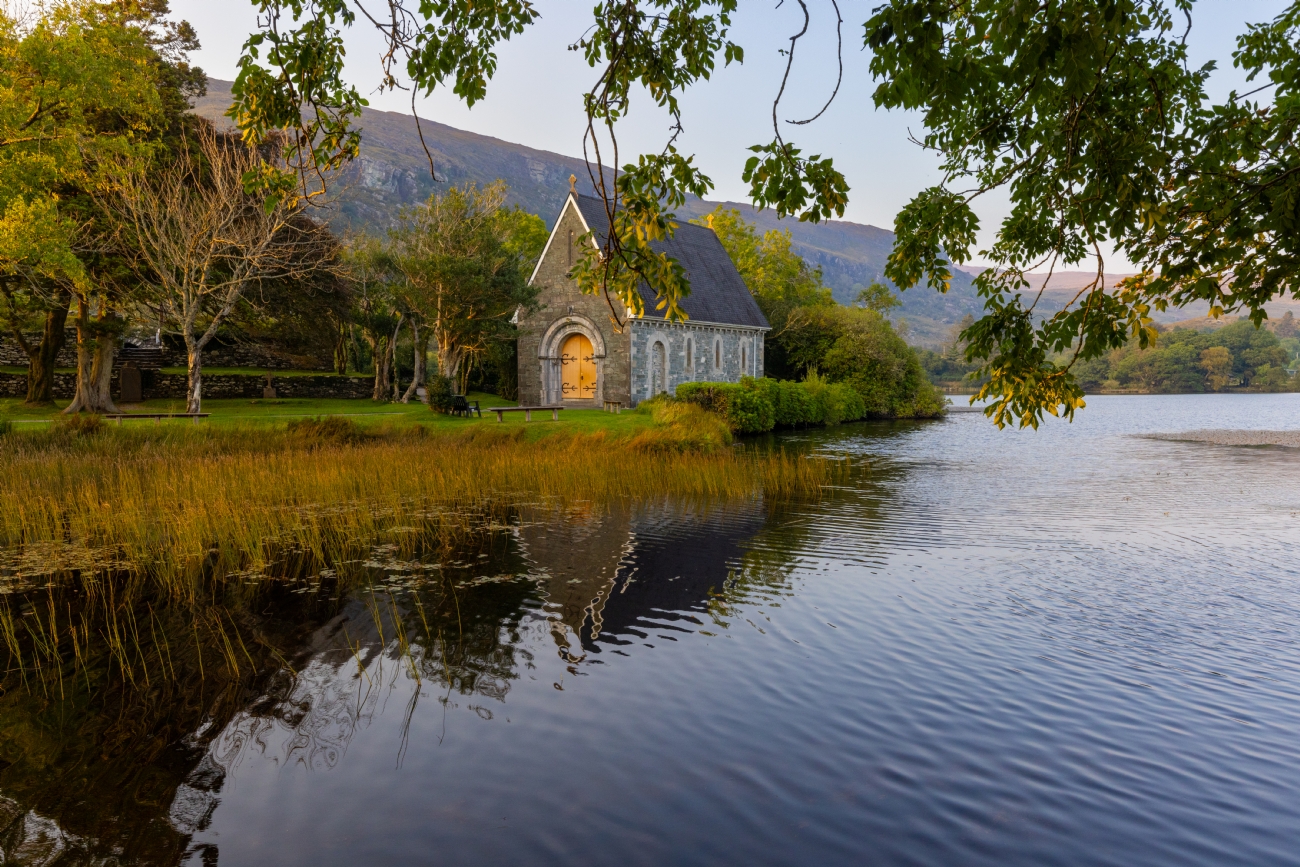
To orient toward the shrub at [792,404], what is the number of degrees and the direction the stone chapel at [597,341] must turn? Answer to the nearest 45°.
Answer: approximately 135° to its left

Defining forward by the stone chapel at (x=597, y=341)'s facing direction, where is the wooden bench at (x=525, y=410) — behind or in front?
in front

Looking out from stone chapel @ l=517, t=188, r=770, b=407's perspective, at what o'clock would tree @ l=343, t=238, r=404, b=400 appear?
The tree is roughly at 2 o'clock from the stone chapel.

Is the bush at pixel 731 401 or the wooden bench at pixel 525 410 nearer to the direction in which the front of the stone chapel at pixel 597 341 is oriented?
the wooden bench

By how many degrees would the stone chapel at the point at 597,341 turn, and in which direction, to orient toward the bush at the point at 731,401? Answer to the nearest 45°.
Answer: approximately 90° to its left

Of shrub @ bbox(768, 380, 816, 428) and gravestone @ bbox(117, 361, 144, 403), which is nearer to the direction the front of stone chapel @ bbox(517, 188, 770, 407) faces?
the gravestone

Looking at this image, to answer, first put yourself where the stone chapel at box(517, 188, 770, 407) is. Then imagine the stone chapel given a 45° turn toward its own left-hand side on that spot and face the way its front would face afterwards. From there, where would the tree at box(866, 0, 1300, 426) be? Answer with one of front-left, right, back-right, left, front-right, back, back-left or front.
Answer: front

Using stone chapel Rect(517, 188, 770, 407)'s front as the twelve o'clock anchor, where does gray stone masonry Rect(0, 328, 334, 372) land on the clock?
The gray stone masonry is roughly at 2 o'clock from the stone chapel.

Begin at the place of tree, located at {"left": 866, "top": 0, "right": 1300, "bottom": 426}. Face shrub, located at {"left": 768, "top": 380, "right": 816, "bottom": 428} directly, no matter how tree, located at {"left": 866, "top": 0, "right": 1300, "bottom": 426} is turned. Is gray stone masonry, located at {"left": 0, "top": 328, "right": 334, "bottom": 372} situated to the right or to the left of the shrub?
left

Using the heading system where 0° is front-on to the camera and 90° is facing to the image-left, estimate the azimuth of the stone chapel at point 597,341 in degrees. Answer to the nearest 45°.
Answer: approximately 45°

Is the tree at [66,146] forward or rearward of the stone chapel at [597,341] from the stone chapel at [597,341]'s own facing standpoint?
forward
